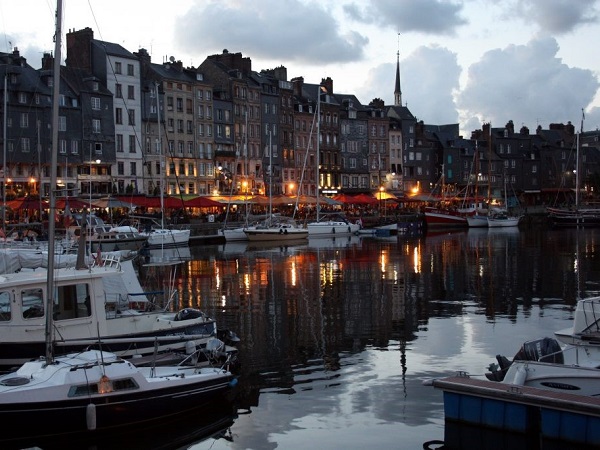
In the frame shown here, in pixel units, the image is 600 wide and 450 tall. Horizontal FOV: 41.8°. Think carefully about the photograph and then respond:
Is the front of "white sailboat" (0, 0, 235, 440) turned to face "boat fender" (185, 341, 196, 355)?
no

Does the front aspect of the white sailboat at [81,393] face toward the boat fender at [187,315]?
no

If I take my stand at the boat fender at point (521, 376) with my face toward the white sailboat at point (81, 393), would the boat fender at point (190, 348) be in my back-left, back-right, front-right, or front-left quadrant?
front-right
